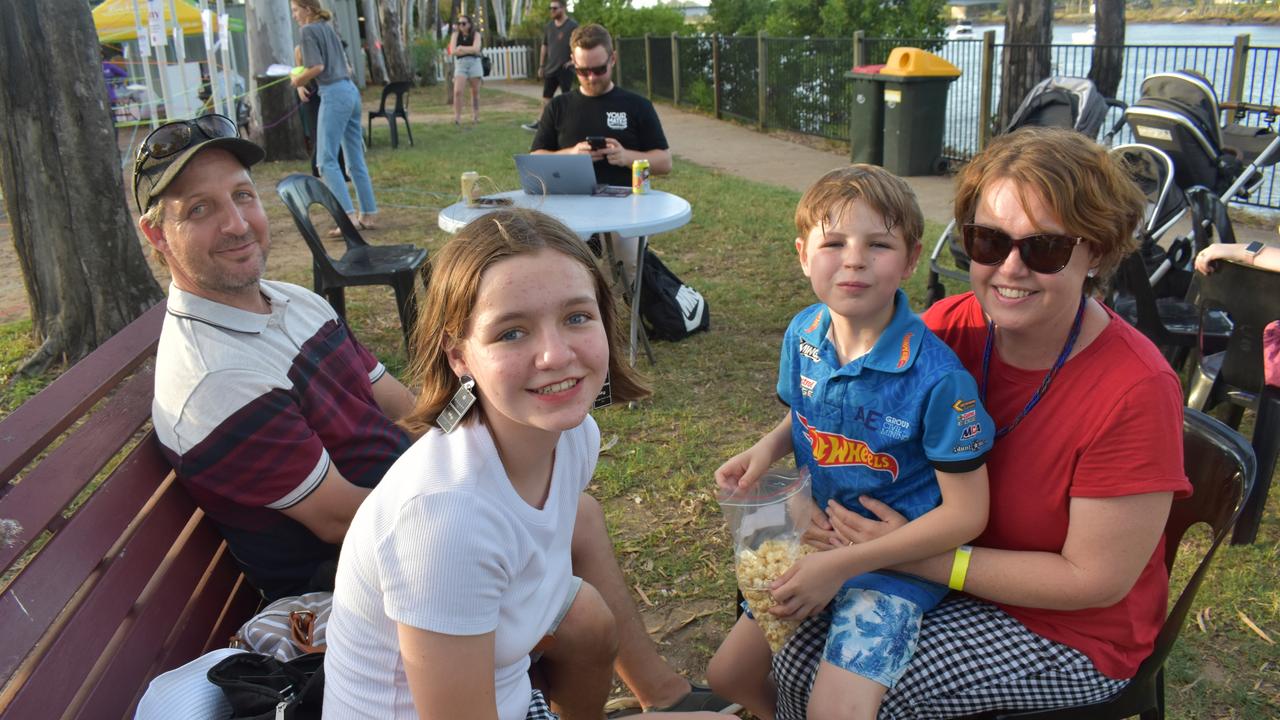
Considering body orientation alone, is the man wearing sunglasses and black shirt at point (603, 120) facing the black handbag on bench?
yes

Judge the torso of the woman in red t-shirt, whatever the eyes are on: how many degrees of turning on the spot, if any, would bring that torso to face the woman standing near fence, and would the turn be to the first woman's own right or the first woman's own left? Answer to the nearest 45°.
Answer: approximately 90° to the first woman's own right

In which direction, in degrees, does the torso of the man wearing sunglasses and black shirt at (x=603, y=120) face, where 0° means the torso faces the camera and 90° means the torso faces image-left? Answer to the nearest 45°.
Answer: approximately 0°

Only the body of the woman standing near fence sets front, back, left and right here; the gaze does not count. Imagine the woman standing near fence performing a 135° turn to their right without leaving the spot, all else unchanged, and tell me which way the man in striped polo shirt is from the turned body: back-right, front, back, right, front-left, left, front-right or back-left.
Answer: back-left

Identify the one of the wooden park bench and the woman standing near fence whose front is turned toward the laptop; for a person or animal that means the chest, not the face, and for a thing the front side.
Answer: the woman standing near fence

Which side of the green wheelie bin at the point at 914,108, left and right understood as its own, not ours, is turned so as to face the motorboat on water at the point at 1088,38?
back

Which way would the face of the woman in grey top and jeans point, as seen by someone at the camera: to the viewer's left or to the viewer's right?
to the viewer's left

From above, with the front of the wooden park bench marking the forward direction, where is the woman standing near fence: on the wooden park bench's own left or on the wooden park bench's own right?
on the wooden park bench's own left

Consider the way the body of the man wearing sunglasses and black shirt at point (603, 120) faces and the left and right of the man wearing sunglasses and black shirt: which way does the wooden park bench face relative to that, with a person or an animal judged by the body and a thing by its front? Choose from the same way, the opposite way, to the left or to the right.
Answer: to the left

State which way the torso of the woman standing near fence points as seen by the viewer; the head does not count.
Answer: toward the camera

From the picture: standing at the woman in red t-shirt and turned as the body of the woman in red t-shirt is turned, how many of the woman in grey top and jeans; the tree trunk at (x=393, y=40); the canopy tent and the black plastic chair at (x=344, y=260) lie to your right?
4

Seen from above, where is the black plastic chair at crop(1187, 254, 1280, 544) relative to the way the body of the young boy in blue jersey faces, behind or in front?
behind

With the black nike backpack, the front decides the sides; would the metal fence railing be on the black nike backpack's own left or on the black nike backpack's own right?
on the black nike backpack's own left

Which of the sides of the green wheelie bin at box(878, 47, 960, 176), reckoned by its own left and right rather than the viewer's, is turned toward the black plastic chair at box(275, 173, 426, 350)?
front

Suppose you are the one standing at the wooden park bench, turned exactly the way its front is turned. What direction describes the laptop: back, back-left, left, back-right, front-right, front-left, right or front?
left

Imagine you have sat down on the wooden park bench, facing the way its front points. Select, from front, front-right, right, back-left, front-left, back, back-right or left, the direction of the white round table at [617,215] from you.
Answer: left
